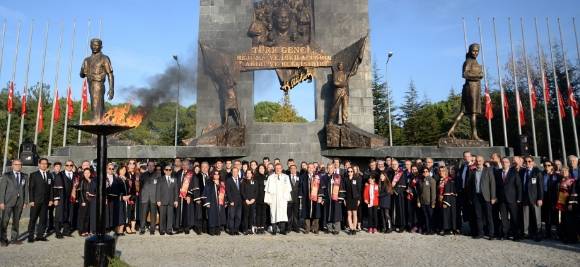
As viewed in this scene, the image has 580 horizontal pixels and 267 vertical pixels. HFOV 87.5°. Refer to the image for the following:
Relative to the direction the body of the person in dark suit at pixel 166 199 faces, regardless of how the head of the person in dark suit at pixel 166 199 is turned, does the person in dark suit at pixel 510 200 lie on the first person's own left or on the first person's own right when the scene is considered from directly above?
on the first person's own left

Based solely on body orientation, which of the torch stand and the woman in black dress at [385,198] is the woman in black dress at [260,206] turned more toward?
the torch stand

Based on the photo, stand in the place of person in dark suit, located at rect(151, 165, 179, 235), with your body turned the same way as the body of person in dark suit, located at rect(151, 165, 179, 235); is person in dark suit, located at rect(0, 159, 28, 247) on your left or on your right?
on your right

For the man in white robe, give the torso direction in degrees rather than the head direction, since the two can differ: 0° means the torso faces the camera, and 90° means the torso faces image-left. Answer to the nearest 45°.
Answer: approximately 0°

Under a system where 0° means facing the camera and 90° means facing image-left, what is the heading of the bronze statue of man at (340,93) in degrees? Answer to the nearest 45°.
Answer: approximately 0°

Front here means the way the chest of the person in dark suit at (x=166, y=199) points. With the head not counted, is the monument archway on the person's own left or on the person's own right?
on the person's own left

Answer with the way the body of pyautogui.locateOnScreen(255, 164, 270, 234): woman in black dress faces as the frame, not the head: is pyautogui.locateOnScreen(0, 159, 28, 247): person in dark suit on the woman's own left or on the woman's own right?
on the woman's own right
